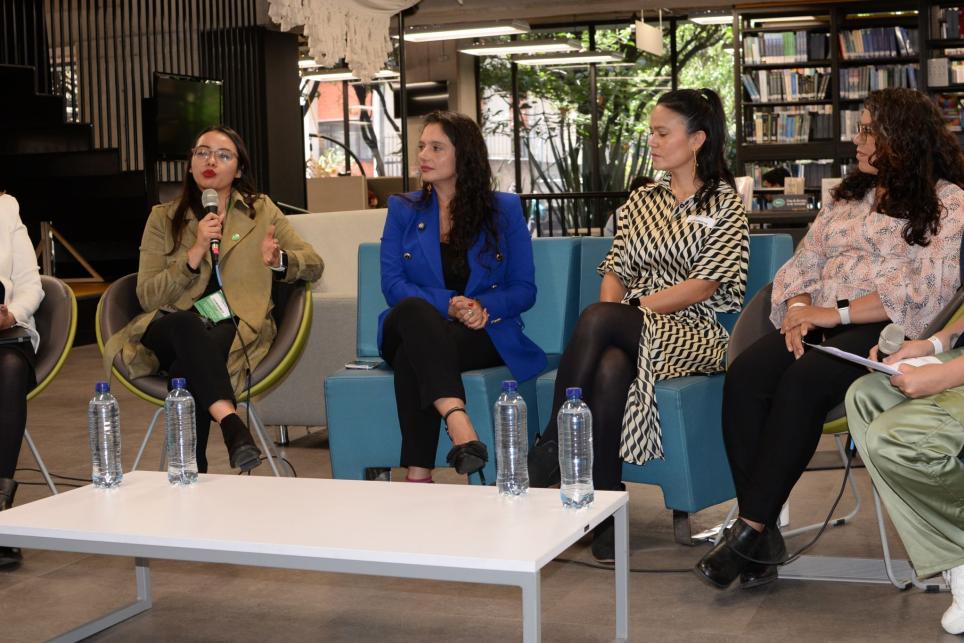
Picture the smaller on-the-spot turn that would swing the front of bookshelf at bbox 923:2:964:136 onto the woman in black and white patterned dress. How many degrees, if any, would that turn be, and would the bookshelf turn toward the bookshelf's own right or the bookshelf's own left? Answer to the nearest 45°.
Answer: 0° — it already faces them

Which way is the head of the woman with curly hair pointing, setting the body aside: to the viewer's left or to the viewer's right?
to the viewer's left

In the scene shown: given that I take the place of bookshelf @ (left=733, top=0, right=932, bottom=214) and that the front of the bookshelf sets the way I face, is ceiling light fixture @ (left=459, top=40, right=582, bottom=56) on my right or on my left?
on my right

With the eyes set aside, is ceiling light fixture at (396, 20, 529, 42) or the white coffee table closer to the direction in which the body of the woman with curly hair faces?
the white coffee table

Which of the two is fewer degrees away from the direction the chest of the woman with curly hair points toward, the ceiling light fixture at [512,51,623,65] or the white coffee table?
the white coffee table

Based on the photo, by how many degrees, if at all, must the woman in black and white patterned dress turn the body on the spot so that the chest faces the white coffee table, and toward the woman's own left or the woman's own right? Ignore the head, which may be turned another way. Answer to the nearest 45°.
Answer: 0° — they already face it

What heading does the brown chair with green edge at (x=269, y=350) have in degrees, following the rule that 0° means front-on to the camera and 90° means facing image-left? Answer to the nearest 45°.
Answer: approximately 0°

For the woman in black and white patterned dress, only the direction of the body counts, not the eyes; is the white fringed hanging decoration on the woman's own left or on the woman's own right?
on the woman's own right
